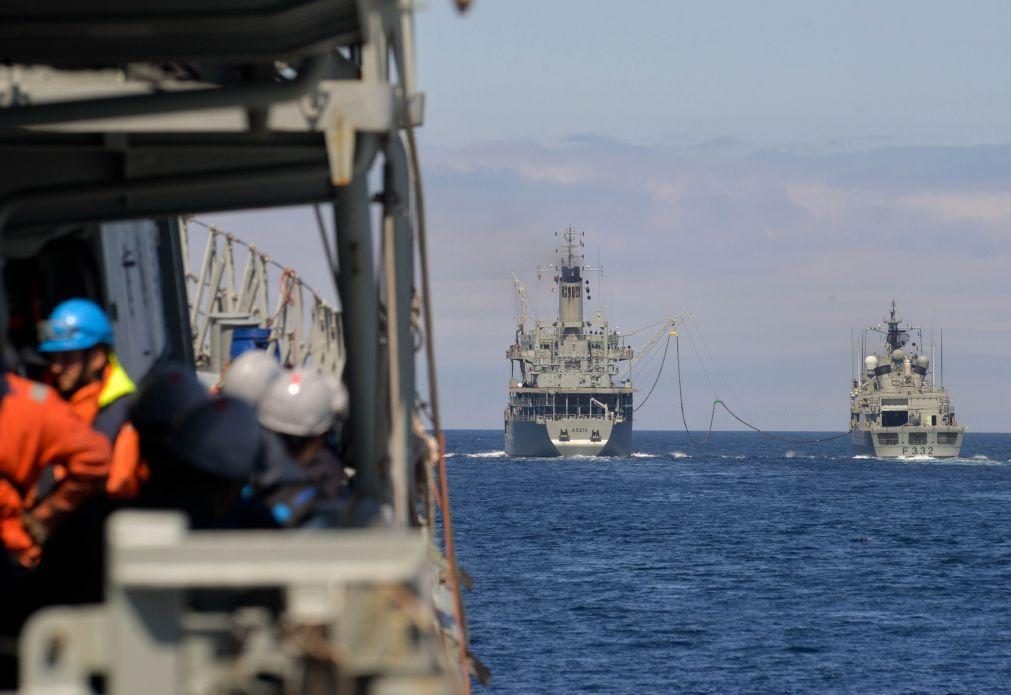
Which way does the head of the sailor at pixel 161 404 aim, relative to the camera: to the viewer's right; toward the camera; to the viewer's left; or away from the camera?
away from the camera

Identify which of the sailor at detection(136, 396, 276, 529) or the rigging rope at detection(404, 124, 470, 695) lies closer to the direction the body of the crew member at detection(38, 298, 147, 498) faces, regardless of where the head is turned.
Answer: the sailor

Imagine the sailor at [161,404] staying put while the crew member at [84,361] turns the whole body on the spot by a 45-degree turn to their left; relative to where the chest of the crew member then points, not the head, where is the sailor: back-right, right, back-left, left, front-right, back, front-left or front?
front

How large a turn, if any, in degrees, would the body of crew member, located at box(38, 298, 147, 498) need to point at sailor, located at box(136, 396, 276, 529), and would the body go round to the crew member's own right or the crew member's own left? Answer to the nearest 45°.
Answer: approximately 45° to the crew member's own left
